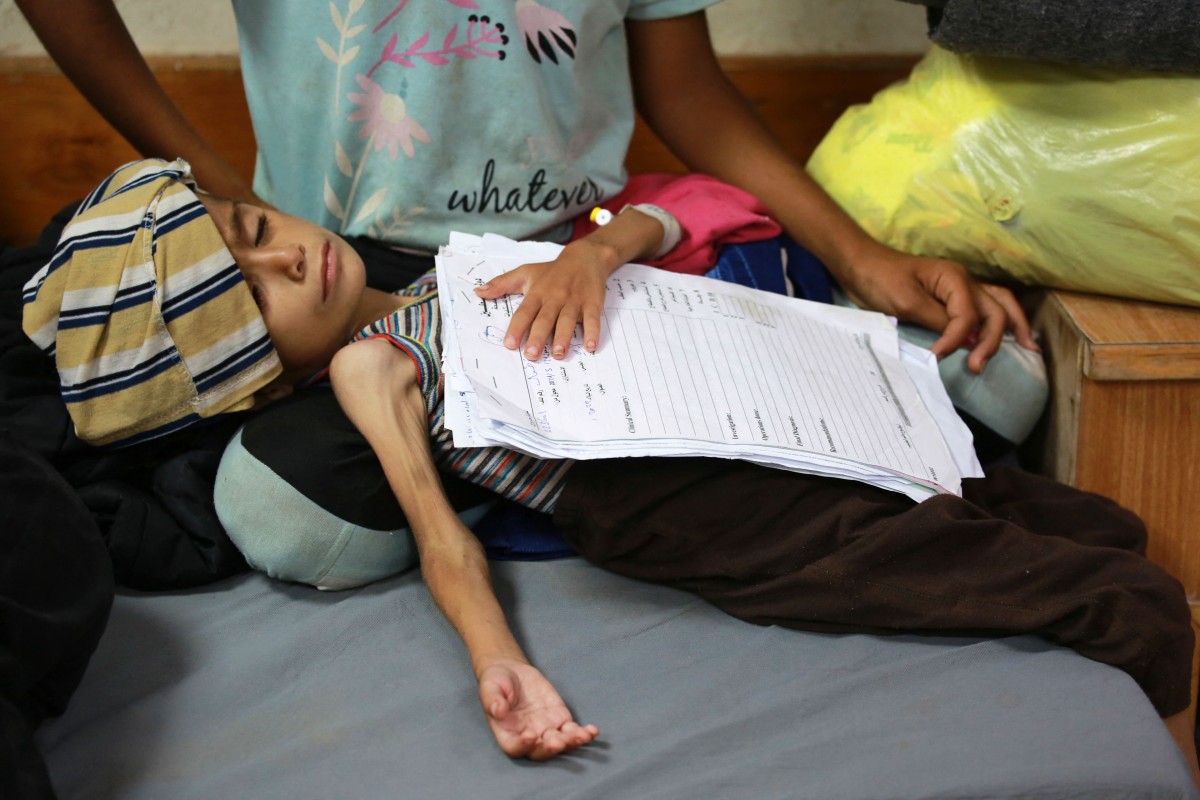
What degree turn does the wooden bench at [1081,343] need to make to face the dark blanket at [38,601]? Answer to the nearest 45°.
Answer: approximately 45° to its right
